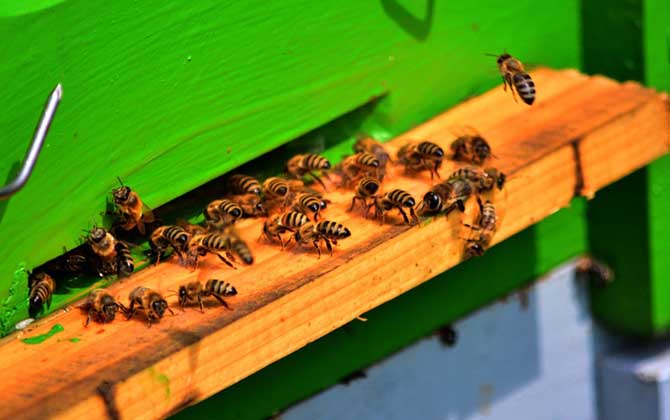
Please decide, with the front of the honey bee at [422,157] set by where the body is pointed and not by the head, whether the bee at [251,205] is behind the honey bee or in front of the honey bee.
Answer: in front

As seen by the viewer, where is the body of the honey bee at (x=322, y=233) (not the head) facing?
to the viewer's left

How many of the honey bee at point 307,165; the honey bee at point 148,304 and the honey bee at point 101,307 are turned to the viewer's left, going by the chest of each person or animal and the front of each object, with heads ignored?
1

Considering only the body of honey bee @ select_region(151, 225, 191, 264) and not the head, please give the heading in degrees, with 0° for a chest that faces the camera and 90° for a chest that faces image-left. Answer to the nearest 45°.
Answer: approximately 90°

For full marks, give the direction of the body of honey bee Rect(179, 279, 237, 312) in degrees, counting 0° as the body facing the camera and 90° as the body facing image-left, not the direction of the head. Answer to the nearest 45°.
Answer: approximately 90°

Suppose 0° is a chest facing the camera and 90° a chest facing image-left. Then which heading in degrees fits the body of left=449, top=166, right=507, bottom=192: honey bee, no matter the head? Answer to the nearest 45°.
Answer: approximately 270°

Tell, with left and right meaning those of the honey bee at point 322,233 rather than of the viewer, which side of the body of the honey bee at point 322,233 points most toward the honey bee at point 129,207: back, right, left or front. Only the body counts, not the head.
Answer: front

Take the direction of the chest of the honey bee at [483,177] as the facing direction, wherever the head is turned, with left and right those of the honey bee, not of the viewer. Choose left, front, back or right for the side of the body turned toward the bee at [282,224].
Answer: back
